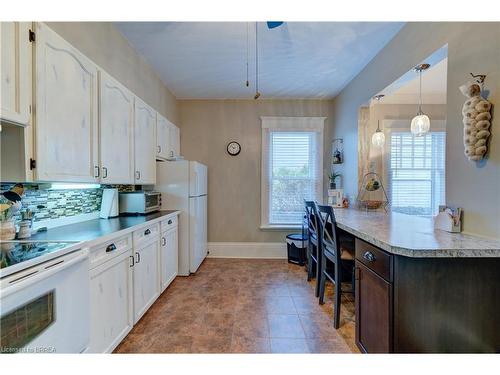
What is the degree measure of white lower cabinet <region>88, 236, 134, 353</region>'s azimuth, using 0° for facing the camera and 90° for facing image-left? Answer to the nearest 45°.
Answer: approximately 315°

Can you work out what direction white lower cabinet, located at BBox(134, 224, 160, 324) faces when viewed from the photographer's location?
facing the viewer and to the right of the viewer

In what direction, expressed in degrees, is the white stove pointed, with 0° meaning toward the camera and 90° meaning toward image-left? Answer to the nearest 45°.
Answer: approximately 315°

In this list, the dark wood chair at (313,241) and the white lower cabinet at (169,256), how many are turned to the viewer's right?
2

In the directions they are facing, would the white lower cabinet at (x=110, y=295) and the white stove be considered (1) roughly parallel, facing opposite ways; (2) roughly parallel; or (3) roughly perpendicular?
roughly parallel

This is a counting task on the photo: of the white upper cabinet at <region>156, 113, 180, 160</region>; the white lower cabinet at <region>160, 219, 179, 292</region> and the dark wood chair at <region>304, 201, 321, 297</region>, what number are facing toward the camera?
0

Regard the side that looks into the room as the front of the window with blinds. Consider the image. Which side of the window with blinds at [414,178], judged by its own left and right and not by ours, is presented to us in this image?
front

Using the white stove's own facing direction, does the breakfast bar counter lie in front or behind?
in front

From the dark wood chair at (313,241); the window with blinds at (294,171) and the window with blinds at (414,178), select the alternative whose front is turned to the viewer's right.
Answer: the dark wood chair

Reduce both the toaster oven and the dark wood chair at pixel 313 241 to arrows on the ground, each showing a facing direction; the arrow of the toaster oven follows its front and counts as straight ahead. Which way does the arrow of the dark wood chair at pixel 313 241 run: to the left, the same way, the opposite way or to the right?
the same way

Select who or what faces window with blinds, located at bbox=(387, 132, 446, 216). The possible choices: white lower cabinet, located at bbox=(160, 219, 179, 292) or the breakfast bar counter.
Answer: the white lower cabinet

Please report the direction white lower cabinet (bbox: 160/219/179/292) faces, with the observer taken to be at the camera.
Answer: facing to the right of the viewer

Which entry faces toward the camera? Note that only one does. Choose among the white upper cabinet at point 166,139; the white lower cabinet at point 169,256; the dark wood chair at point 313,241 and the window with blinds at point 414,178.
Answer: the window with blinds

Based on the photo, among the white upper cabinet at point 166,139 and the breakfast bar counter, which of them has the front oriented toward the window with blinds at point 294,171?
the white upper cabinet

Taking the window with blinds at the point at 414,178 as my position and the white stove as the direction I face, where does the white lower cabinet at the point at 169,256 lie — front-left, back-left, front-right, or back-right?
front-right

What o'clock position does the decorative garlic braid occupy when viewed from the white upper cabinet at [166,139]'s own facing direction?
The decorative garlic braid is roughly at 2 o'clock from the white upper cabinet.

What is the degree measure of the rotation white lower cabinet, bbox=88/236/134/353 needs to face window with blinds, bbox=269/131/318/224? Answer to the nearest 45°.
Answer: approximately 90° to its left
